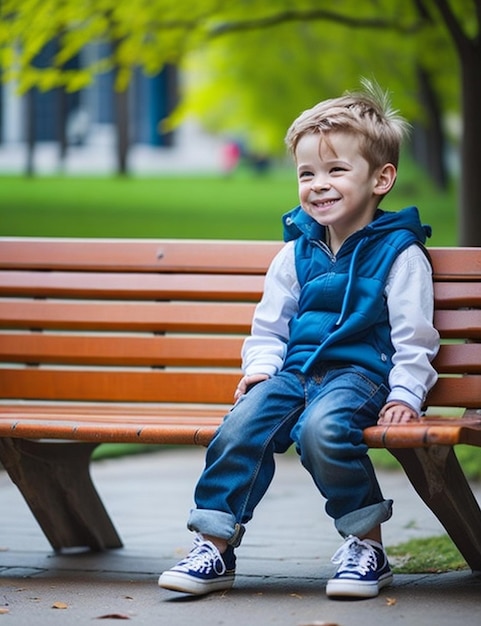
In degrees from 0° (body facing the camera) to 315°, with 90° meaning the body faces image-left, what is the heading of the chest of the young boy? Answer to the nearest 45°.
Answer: approximately 45°

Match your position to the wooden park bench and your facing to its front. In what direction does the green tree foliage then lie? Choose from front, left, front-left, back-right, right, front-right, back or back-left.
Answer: back

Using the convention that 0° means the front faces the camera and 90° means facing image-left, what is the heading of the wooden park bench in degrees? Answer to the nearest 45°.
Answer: approximately 0°

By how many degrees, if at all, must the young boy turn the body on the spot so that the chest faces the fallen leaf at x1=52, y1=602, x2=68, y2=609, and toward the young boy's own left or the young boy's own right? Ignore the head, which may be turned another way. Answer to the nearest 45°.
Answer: approximately 45° to the young boy's own right

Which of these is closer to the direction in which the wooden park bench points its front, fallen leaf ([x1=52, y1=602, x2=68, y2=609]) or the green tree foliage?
the fallen leaf

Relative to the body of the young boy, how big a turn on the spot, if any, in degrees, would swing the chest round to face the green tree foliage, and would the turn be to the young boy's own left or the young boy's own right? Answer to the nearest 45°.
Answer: approximately 135° to the young boy's own right
